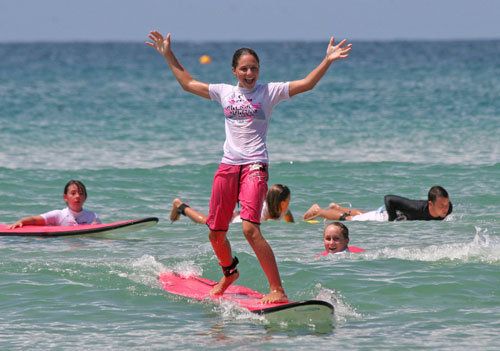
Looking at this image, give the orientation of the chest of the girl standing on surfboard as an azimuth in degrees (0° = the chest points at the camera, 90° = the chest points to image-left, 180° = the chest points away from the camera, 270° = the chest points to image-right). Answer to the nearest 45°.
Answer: approximately 0°

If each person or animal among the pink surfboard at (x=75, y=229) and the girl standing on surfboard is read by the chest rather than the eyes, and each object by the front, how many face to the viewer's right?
1

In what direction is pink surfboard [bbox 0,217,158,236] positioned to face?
to the viewer's right

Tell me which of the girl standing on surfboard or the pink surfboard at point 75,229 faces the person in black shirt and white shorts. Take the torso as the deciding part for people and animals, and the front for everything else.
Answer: the pink surfboard

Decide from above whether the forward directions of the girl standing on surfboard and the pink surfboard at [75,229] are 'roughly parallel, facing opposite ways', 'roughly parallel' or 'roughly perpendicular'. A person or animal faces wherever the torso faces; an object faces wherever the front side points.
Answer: roughly perpendicular

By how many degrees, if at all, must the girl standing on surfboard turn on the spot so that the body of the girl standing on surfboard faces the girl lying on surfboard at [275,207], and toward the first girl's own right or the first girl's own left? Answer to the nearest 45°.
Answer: approximately 180°
